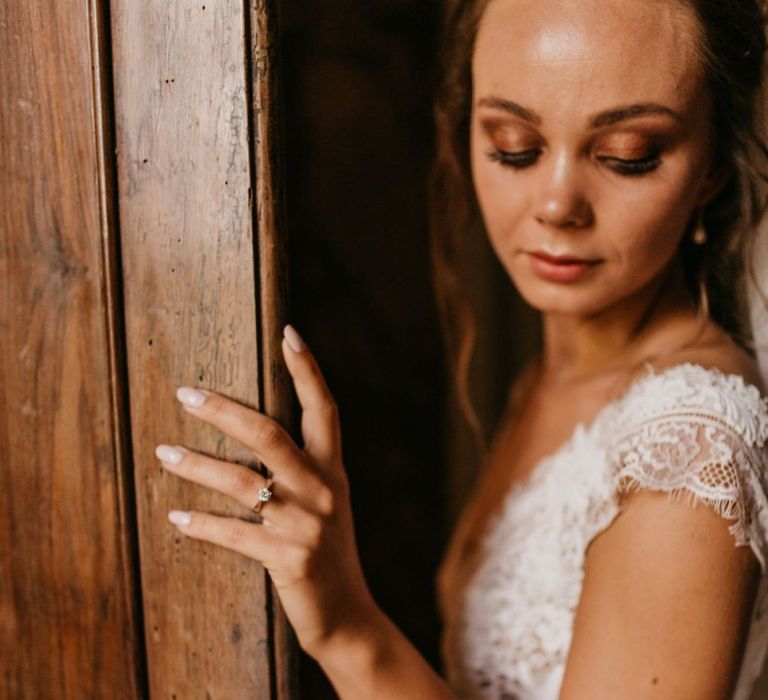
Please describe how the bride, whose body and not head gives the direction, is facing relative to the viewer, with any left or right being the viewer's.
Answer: facing the viewer and to the left of the viewer
